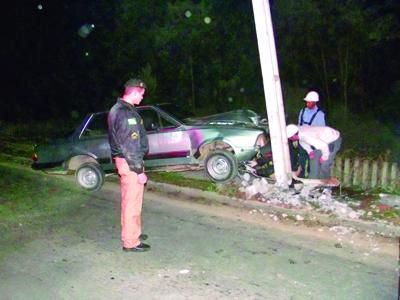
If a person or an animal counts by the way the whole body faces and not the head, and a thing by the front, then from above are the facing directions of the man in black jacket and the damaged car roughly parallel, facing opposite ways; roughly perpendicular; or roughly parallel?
roughly parallel

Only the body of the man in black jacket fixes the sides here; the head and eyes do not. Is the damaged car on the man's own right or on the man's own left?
on the man's own left

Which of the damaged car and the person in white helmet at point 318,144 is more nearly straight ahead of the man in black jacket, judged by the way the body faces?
the person in white helmet

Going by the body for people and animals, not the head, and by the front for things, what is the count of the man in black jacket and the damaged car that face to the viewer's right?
2

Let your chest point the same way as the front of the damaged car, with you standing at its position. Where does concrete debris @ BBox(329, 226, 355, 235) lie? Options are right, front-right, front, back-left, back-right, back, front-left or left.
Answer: front-right

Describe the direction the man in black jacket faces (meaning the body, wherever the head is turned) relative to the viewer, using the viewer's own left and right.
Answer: facing to the right of the viewer

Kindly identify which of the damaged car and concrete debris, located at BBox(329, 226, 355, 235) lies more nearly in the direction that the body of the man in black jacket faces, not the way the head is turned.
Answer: the concrete debris

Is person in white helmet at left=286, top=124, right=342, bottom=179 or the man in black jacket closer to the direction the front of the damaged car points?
the person in white helmet

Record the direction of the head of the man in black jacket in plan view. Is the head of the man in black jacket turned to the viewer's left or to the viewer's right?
to the viewer's right

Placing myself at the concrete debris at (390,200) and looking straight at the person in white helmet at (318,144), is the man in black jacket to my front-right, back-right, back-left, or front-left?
front-left

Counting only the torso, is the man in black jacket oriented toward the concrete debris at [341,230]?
yes

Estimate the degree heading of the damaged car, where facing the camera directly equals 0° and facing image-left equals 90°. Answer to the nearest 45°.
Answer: approximately 270°

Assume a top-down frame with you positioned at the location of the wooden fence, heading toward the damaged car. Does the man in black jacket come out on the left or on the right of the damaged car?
left
